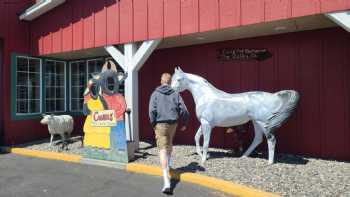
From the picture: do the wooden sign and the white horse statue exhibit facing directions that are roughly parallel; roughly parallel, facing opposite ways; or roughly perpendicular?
roughly perpendicular

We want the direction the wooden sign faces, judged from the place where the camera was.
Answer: facing the viewer

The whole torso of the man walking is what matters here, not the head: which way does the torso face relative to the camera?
away from the camera

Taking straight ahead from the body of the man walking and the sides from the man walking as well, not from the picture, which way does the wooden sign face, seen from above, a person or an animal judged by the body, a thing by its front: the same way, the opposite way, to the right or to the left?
the opposite way

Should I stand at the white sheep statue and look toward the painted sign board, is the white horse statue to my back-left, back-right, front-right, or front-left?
front-left

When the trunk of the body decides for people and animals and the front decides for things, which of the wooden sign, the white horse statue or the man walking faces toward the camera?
the wooden sign

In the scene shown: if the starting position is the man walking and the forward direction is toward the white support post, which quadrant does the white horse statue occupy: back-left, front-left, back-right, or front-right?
front-right

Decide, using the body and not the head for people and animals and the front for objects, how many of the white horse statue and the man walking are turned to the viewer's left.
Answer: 1

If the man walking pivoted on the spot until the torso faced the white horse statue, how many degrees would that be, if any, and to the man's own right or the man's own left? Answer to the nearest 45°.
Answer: approximately 45° to the man's own right

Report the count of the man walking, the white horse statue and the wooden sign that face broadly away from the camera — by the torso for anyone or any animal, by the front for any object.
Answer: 1

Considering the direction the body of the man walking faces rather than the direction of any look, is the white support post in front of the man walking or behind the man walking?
in front

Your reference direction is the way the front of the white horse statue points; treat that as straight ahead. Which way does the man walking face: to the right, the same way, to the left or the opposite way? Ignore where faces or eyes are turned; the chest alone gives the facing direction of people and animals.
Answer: to the right

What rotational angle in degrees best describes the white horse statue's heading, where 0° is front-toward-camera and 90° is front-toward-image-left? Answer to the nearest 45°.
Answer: approximately 90°
